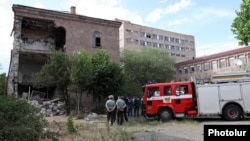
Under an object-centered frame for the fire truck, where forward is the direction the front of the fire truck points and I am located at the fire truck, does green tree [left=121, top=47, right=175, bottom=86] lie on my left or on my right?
on my right

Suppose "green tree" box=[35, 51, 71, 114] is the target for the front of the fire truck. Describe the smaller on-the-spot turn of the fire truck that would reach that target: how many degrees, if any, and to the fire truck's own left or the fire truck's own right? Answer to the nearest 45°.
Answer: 0° — it already faces it

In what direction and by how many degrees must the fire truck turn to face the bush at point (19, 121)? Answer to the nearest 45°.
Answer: approximately 45° to its left

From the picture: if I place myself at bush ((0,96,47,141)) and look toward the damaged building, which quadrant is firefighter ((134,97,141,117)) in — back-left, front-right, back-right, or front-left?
front-right

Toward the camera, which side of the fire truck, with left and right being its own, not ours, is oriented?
left

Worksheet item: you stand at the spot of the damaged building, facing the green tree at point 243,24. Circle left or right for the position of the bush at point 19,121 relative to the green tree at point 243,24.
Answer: right

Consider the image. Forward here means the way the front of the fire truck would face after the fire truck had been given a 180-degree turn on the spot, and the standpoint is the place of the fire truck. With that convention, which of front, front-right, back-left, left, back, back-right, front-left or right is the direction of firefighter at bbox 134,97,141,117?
back-left

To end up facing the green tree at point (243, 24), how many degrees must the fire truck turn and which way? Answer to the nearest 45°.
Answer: approximately 135° to its right

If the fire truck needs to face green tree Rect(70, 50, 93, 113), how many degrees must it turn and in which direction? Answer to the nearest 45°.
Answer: approximately 45° to its right

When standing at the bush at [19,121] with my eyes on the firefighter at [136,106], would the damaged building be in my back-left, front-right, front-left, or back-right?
front-left

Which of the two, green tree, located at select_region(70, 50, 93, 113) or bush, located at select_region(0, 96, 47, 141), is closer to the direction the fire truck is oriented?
the green tree

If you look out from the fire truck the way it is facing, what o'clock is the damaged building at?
The damaged building is roughly at 1 o'clock from the fire truck.
